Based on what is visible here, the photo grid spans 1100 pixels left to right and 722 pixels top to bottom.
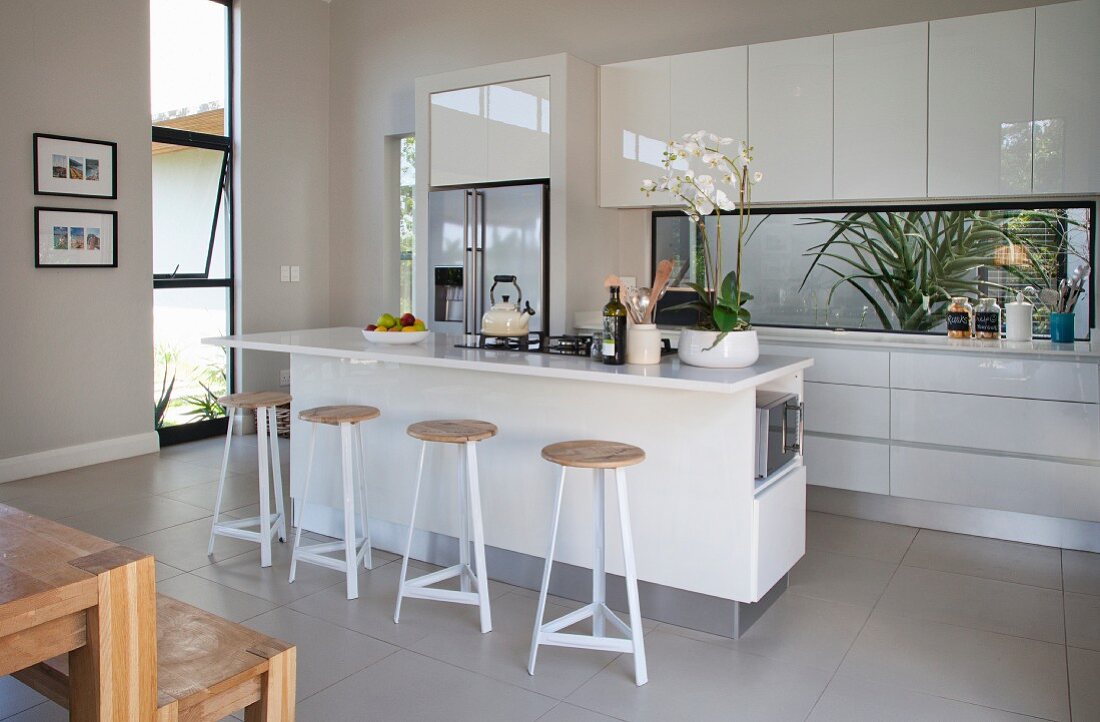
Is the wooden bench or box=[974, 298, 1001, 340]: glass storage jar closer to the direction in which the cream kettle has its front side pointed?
the glass storage jar

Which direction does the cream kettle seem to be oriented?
to the viewer's right

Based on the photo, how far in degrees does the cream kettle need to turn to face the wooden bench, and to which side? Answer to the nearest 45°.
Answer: approximately 90° to its right

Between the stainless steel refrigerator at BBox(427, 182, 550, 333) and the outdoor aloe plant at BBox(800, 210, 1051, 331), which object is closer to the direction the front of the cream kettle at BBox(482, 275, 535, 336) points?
the outdoor aloe plant

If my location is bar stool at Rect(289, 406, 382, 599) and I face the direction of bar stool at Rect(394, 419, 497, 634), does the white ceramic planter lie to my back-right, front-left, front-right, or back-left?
front-left

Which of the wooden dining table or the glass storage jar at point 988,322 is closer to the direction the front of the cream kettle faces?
the glass storage jar

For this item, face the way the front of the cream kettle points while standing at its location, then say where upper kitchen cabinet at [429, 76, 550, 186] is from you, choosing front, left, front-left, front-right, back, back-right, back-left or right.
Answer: left

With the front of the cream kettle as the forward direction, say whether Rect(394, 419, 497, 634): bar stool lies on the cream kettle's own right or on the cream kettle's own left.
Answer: on the cream kettle's own right

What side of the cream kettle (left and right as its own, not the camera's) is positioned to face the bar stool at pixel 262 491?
back

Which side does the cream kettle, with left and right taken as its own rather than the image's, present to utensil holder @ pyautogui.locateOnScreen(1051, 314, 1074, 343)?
front

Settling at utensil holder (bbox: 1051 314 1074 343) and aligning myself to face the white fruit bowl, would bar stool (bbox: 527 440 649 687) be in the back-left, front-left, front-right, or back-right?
front-left
